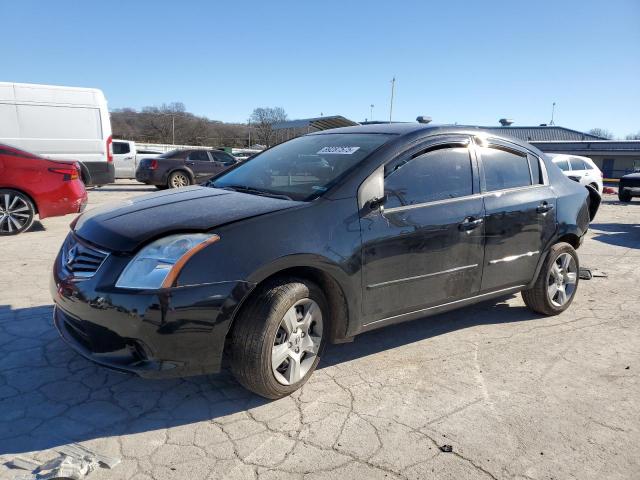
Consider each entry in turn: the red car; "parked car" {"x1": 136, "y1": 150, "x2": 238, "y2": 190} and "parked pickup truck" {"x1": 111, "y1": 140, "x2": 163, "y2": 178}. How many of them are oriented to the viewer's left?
2

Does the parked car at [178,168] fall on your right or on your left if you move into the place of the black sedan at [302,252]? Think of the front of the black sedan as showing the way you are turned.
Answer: on your right

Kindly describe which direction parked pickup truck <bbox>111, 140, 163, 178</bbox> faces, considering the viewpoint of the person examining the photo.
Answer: facing to the left of the viewer

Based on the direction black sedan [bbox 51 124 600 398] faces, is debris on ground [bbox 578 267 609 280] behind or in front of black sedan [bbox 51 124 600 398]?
behind

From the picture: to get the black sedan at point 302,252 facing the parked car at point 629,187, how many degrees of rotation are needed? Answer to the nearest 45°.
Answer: approximately 180°

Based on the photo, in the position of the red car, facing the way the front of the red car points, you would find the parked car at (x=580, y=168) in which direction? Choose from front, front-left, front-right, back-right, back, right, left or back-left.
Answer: back

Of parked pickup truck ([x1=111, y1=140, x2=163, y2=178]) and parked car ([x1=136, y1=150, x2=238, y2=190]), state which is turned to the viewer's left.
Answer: parked pickup truck ([x1=111, y1=140, x2=163, y2=178])

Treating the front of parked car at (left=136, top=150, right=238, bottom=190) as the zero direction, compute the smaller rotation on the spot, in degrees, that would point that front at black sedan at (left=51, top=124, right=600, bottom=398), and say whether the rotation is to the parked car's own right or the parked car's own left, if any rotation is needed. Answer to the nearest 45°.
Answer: approximately 135° to the parked car's own right

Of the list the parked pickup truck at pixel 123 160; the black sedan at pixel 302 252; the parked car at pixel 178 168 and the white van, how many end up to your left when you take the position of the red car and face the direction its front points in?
1

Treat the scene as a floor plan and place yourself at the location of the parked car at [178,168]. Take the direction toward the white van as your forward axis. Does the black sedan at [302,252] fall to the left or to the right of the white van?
left

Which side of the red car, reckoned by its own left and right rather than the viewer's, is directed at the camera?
left
